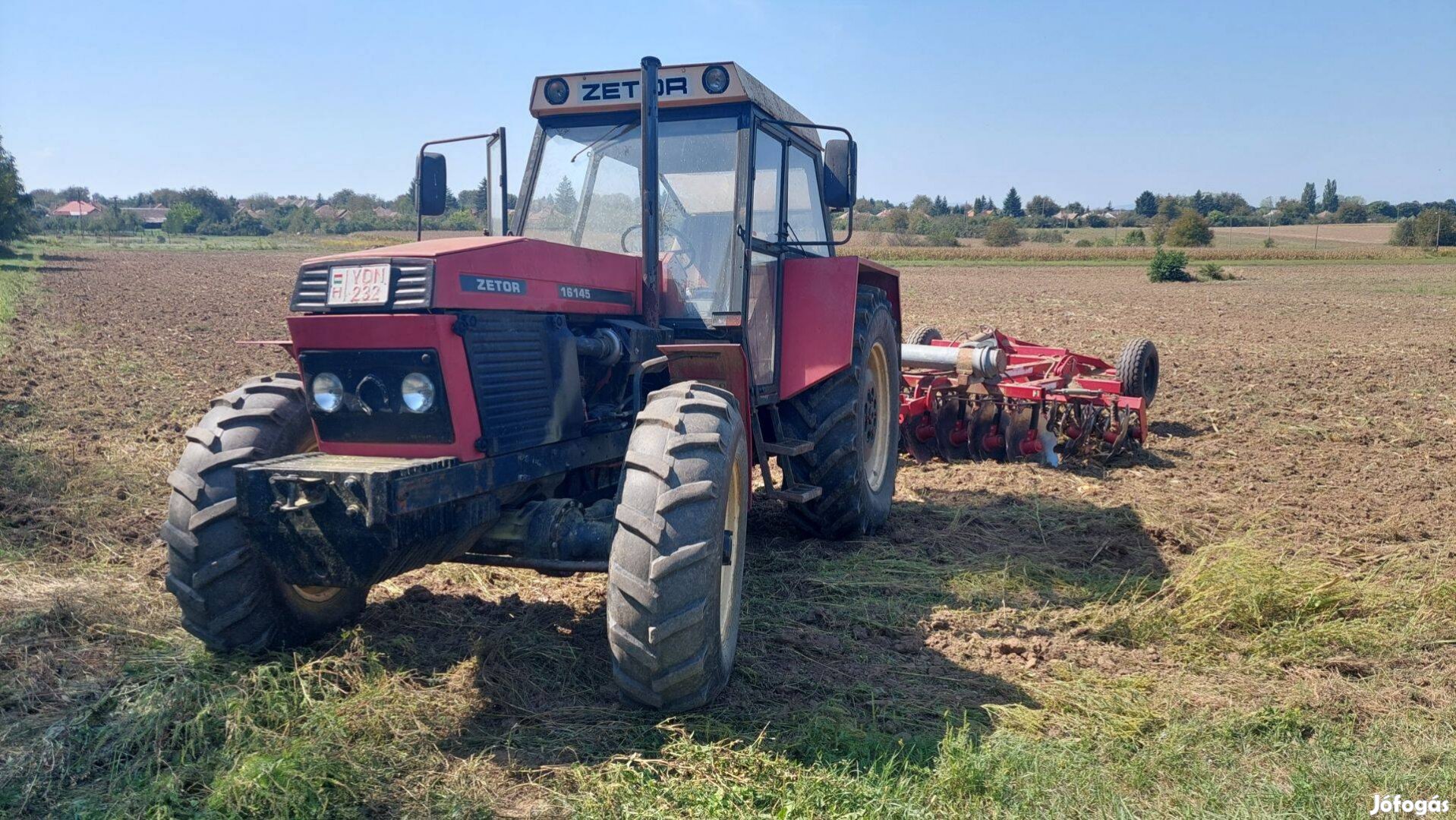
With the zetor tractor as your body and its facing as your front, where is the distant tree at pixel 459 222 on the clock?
The distant tree is roughly at 4 o'clock from the zetor tractor.

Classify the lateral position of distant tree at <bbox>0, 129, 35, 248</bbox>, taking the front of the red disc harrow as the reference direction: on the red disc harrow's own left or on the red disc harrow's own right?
on the red disc harrow's own right

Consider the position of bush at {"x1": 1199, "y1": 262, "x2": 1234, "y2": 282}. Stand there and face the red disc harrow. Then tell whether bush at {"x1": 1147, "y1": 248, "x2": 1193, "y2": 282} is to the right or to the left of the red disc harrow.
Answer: right

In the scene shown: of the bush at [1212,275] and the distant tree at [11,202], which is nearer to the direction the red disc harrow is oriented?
the distant tree

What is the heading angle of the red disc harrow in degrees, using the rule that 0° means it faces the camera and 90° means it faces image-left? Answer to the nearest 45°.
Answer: approximately 45°

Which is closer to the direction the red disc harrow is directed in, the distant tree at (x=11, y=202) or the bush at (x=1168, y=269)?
the distant tree

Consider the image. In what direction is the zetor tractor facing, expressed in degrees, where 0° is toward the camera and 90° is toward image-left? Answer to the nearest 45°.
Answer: approximately 45°

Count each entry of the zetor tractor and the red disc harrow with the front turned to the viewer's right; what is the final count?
0

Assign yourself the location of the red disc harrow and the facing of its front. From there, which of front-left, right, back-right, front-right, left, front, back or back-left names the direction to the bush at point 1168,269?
back-right
